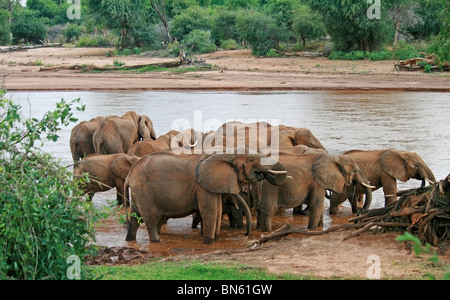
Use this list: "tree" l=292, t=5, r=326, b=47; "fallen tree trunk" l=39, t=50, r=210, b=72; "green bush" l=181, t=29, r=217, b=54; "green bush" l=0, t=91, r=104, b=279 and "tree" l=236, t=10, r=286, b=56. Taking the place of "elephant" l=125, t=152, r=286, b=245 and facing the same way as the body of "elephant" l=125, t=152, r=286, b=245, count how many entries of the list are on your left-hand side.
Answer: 4

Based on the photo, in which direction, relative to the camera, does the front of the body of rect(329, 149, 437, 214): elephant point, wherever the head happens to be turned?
to the viewer's right

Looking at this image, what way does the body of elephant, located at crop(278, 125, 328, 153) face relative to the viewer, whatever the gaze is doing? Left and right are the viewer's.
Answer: facing to the right of the viewer

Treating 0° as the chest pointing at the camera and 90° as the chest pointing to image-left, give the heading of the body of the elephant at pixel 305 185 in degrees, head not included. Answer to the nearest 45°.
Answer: approximately 270°

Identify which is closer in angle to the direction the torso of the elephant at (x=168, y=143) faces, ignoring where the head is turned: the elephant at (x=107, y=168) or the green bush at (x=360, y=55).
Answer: the green bush

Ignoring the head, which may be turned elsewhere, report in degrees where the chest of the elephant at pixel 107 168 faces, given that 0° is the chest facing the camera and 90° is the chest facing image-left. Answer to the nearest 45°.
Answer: approximately 270°

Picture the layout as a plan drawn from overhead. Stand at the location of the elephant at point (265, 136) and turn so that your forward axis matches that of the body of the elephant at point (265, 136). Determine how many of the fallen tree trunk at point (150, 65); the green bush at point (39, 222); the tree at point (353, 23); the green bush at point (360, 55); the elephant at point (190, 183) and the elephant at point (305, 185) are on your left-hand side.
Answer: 3
